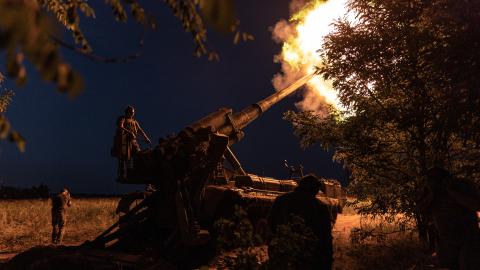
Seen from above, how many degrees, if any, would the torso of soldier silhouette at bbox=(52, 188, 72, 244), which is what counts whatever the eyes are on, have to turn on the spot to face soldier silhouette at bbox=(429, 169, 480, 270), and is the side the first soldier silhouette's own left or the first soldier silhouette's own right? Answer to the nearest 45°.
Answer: approximately 45° to the first soldier silhouette's own right

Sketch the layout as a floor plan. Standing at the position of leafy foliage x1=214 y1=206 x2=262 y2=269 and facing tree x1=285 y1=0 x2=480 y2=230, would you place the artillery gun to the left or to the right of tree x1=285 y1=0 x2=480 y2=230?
left

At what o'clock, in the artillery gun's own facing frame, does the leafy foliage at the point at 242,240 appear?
The leafy foliage is roughly at 4 o'clock from the artillery gun.

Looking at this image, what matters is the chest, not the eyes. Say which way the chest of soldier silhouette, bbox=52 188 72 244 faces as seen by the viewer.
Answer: to the viewer's right

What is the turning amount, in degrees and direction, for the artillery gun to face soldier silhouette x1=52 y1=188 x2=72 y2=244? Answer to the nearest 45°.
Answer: approximately 90° to its left

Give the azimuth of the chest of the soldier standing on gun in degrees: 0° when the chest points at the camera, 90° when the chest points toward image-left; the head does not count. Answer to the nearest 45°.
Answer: approximately 315°

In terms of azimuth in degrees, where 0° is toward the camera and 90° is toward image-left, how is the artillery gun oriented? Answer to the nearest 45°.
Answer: approximately 225°

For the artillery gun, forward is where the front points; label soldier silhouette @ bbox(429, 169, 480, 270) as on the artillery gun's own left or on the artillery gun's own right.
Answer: on the artillery gun's own right
